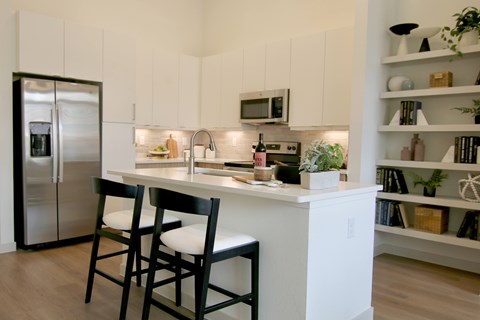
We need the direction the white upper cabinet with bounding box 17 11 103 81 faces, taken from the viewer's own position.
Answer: facing the viewer and to the right of the viewer

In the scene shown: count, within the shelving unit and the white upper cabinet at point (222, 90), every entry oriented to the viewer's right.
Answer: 0

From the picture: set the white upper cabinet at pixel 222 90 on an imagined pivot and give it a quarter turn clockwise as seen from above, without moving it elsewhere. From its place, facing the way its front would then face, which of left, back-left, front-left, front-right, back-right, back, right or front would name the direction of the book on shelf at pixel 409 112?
back

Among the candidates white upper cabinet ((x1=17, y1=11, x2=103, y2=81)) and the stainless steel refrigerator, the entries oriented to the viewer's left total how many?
0

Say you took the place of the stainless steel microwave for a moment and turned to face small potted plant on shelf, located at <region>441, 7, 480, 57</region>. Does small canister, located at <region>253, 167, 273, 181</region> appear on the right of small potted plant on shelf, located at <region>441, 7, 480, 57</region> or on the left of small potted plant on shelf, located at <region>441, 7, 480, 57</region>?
right

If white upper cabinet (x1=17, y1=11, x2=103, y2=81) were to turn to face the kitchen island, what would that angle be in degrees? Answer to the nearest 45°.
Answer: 0° — it already faces it

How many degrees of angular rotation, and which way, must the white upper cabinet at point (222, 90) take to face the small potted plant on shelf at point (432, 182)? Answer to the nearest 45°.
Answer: approximately 90° to its left

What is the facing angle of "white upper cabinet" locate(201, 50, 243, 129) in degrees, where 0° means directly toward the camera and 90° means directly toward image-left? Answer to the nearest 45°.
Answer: approximately 45°

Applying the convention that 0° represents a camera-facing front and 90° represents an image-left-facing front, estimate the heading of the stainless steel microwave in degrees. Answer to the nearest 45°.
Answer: approximately 45°
